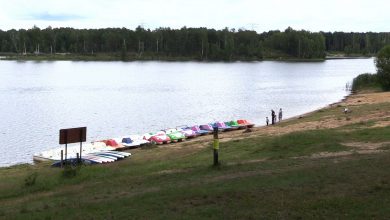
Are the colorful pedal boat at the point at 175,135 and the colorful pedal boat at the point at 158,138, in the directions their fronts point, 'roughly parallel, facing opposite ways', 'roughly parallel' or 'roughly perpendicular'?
roughly parallel

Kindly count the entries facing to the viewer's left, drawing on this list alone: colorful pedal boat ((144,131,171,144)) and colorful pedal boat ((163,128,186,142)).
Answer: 0

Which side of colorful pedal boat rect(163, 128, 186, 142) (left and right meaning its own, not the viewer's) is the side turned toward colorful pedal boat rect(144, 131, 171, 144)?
right

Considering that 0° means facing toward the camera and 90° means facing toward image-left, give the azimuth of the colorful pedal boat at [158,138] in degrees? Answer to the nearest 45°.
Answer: approximately 315°

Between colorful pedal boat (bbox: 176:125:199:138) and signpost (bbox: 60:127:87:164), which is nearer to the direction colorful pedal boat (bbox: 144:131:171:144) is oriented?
the signpost

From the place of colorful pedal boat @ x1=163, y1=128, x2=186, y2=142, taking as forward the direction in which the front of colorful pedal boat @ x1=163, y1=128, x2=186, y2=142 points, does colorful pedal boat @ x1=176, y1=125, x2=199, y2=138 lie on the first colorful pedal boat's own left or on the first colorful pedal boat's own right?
on the first colorful pedal boat's own left
